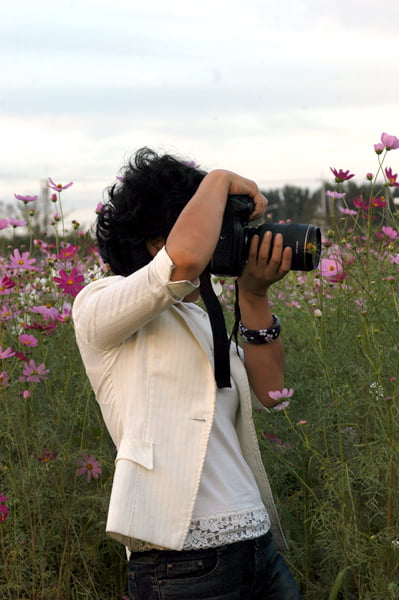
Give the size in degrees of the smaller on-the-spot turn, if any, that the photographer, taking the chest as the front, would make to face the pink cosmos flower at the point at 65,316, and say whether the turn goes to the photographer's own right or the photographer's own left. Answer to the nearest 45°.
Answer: approximately 135° to the photographer's own left

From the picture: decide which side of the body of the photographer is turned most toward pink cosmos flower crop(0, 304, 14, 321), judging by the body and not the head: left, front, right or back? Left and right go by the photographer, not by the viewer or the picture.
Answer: back

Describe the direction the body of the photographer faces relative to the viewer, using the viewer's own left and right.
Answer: facing the viewer and to the right of the viewer

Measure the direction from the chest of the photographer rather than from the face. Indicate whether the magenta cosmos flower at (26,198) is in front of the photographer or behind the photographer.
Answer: behind

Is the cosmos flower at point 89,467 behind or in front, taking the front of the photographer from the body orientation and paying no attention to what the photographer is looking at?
behind

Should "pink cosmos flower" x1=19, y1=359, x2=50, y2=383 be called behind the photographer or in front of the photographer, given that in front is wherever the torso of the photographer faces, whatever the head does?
behind

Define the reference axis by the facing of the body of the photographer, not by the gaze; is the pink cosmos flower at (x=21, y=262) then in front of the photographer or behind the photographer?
behind

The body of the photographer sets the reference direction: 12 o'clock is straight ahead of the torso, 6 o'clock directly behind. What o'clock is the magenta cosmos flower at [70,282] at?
The magenta cosmos flower is roughly at 7 o'clock from the photographer.
